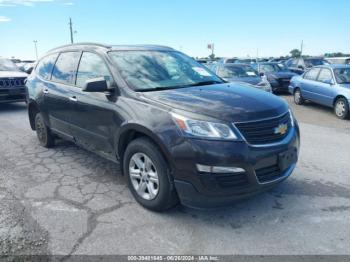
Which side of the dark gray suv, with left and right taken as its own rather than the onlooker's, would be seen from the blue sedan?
left

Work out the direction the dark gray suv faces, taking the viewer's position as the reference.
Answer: facing the viewer and to the right of the viewer

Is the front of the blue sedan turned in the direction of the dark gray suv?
no
